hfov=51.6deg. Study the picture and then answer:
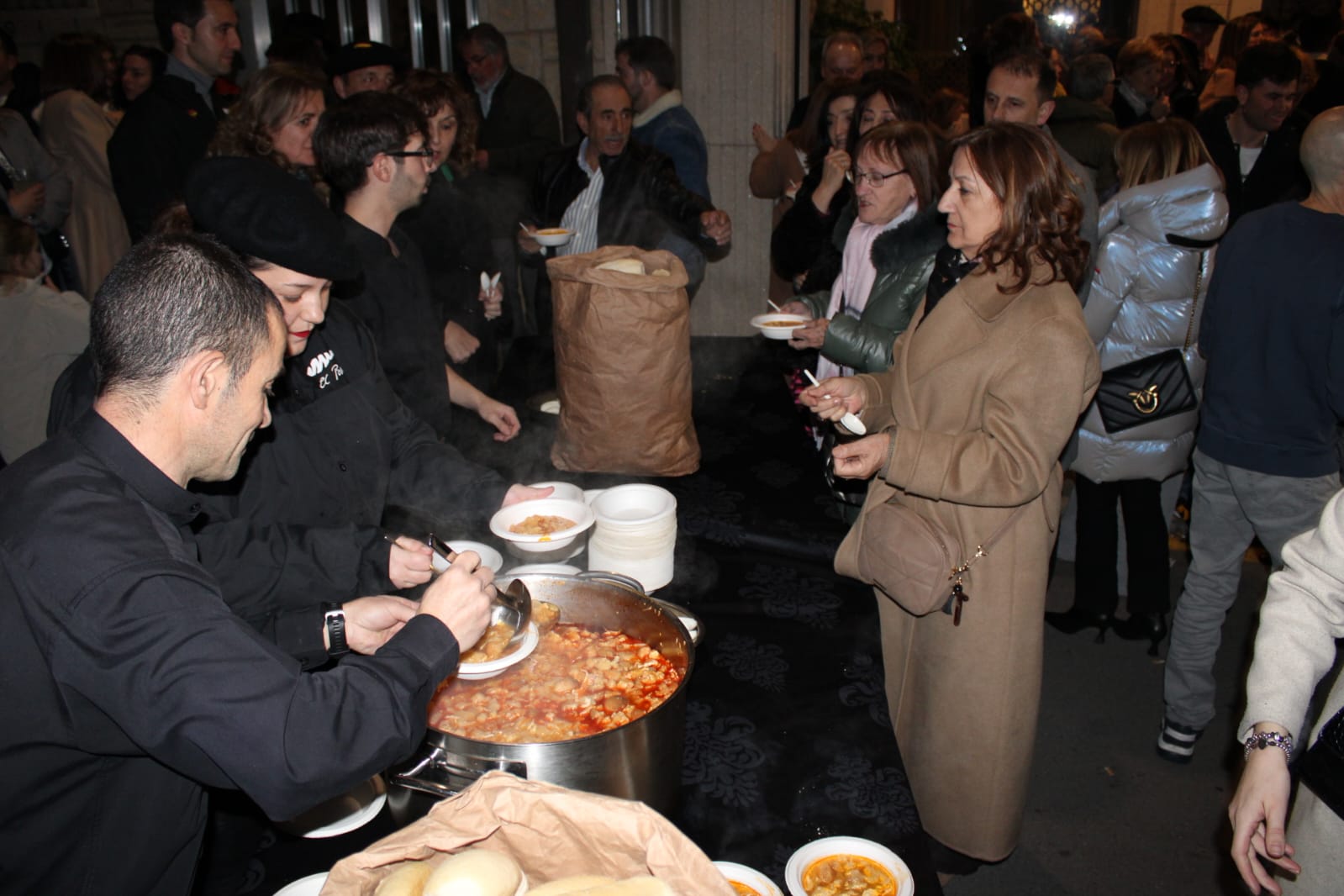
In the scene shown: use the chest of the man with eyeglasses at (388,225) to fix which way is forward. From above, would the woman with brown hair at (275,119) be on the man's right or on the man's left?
on the man's left

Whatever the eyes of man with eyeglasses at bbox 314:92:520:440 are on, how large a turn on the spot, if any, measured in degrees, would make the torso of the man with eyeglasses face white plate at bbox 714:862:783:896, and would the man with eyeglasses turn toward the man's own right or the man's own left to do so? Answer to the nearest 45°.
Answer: approximately 90° to the man's own right

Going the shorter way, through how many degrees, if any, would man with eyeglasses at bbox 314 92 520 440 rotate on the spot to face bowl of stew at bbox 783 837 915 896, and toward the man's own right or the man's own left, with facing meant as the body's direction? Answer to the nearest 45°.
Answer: approximately 90° to the man's own right

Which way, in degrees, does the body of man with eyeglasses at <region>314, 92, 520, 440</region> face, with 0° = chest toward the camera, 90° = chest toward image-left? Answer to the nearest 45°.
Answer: approximately 270°

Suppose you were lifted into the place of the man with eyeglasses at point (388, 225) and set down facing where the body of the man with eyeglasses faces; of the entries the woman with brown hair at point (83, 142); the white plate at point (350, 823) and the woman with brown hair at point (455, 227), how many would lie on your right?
1

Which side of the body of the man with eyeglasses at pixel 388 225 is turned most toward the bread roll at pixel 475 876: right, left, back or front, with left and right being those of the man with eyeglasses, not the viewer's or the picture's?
right

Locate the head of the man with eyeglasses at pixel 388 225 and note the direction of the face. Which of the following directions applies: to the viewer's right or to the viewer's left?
to the viewer's right

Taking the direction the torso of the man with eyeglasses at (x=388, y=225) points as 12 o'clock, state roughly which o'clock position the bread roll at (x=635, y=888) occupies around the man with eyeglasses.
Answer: The bread roll is roughly at 3 o'clock from the man with eyeglasses.

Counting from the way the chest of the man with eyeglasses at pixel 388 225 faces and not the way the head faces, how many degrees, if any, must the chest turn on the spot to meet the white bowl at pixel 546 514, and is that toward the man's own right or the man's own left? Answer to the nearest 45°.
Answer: approximately 90° to the man's own right

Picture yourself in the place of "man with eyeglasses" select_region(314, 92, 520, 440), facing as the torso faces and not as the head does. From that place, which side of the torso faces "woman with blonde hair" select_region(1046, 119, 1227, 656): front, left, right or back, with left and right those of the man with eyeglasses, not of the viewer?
front

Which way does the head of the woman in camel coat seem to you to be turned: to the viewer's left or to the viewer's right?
to the viewer's left

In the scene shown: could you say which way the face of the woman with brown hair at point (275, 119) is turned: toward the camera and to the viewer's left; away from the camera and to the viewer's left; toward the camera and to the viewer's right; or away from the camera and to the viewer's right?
toward the camera and to the viewer's right

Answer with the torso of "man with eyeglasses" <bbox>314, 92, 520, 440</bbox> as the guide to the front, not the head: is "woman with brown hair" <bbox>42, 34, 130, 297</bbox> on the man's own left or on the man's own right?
on the man's own left

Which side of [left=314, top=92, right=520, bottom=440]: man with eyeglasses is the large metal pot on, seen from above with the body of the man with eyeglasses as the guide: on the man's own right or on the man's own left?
on the man's own right

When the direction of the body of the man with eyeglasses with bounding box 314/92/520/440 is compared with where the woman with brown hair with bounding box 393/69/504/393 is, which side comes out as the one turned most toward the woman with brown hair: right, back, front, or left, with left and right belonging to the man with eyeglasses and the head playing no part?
left

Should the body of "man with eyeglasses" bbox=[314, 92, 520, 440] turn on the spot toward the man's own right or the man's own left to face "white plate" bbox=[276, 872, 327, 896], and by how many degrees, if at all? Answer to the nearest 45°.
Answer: approximately 90° to the man's own right
